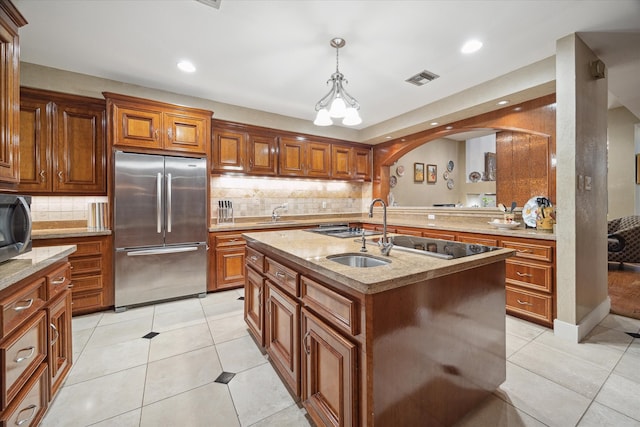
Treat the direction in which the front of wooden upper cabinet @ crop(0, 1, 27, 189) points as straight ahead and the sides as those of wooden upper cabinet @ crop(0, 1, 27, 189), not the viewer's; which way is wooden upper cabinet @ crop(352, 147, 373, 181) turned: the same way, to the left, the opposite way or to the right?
to the right

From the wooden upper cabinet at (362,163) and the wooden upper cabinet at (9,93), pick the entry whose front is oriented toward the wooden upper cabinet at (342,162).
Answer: the wooden upper cabinet at (9,93)

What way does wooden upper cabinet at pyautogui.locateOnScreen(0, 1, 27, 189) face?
to the viewer's right

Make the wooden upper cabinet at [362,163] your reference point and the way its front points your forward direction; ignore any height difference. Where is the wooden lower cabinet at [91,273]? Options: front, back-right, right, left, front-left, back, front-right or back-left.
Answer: right

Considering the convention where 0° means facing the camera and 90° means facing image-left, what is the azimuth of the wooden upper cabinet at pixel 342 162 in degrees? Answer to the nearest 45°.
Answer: approximately 315°

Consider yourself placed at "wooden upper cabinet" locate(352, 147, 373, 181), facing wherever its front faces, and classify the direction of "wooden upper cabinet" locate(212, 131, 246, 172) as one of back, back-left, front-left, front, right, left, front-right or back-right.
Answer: right

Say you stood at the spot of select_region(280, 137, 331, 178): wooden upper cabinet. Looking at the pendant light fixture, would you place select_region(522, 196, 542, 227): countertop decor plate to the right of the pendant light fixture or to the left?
left

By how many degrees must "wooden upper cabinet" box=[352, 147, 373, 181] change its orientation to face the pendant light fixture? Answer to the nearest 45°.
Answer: approximately 45° to its right

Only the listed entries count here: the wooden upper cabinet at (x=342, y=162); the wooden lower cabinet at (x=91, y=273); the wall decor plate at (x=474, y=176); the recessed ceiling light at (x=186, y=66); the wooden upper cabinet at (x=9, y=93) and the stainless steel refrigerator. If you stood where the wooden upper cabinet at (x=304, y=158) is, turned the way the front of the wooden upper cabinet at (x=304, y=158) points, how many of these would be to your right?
4

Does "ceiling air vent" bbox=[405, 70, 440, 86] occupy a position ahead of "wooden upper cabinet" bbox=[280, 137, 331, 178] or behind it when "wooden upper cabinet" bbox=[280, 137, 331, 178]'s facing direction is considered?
ahead
